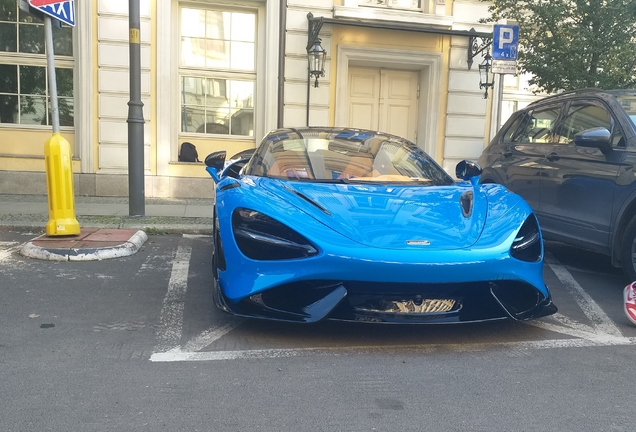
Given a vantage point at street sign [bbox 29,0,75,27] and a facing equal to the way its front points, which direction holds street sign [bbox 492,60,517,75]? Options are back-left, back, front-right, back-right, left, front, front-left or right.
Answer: left

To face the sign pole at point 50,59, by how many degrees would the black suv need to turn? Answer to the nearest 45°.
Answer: approximately 135° to its right

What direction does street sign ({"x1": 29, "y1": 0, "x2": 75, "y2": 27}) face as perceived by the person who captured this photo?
facing the viewer

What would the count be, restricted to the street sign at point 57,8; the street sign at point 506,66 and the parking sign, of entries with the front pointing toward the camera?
3

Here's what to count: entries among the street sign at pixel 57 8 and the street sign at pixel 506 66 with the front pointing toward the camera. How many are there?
2

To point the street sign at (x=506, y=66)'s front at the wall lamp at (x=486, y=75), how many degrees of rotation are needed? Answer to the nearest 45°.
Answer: approximately 180°

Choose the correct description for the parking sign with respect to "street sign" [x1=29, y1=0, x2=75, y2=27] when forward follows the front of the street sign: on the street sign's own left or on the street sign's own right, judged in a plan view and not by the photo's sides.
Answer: on the street sign's own left

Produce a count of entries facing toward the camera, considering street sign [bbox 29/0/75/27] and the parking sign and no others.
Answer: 2

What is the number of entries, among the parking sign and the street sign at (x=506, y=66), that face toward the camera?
2

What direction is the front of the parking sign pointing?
toward the camera

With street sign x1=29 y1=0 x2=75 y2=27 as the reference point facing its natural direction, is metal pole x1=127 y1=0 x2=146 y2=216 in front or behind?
behind

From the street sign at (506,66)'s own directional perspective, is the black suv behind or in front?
in front
